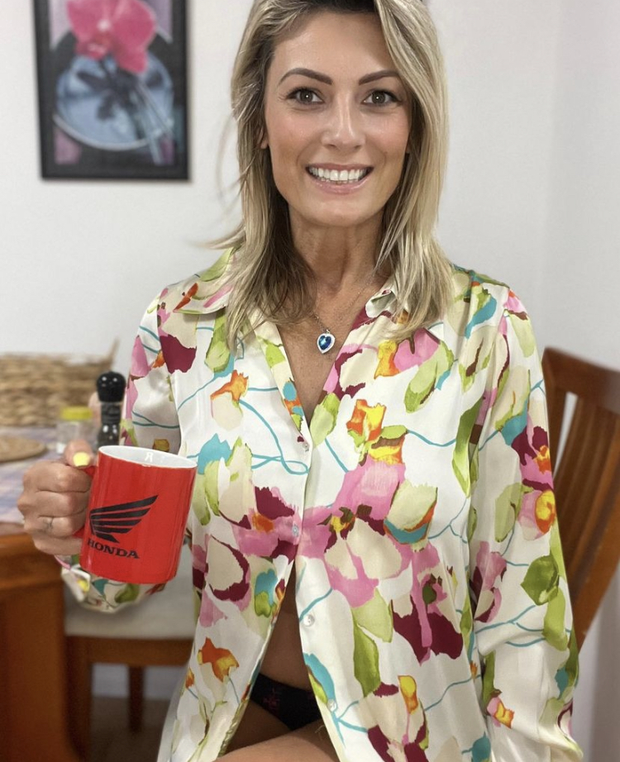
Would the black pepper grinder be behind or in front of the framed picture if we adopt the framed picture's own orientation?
in front

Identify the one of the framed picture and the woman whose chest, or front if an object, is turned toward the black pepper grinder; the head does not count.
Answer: the framed picture

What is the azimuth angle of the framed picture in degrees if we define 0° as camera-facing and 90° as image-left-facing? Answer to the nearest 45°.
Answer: approximately 0°

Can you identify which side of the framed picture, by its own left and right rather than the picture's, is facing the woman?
front

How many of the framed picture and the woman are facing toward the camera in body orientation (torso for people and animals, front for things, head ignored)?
2
